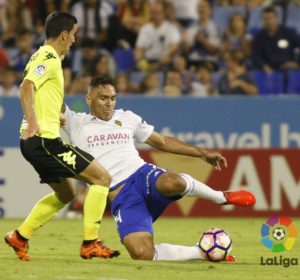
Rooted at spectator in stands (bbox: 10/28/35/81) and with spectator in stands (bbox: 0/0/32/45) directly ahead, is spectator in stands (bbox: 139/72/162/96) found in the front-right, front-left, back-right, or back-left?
back-right

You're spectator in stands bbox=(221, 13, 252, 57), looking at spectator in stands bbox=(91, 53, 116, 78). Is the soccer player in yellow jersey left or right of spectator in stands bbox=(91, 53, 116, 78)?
left

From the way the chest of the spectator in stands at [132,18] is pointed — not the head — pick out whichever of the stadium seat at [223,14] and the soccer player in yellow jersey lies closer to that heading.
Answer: the soccer player in yellow jersey

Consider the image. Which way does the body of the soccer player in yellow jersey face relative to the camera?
to the viewer's right

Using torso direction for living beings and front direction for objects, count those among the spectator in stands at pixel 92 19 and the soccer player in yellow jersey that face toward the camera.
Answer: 1

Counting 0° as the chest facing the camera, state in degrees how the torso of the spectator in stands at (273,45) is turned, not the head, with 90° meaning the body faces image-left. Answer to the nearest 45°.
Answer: approximately 0°

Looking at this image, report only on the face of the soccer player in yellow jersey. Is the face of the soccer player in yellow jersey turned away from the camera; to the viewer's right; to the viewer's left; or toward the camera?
to the viewer's right
